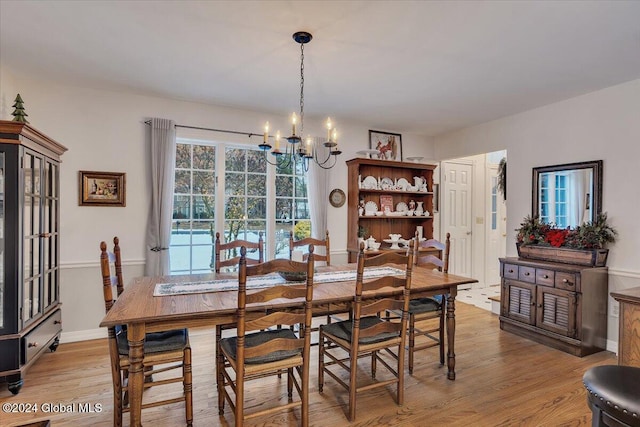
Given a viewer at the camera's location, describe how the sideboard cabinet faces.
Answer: facing the viewer and to the left of the viewer

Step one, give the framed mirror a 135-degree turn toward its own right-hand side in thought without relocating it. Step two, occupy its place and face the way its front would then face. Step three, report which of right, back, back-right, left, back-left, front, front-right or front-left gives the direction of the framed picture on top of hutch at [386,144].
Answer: left

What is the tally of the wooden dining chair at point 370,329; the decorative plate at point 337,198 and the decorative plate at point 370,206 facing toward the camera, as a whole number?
2

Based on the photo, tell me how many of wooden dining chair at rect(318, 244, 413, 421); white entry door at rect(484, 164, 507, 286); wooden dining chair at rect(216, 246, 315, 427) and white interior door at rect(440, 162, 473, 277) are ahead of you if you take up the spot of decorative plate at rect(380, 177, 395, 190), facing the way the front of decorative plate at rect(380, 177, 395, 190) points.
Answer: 2

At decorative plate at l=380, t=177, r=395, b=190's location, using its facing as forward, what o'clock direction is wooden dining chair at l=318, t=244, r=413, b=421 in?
The wooden dining chair is roughly at 12 o'clock from the decorative plate.

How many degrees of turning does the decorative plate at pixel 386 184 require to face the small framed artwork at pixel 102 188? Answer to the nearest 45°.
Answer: approximately 45° to its right

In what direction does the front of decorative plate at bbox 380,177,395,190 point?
toward the camera

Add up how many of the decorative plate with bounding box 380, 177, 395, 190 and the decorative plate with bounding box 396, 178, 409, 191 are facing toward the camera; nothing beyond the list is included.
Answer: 2

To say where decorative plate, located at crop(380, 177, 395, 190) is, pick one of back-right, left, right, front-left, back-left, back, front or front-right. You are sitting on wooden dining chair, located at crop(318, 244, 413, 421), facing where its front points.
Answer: front-right

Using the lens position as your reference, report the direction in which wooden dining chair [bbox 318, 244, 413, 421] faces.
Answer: facing away from the viewer and to the left of the viewer

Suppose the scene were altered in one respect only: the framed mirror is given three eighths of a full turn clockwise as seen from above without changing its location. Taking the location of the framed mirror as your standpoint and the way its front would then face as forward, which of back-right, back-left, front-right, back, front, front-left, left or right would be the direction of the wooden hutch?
left

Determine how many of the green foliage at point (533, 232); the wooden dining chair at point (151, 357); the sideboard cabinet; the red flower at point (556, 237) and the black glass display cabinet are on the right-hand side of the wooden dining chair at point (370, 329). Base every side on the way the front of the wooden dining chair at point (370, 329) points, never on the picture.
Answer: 3

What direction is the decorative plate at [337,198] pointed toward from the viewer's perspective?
toward the camera

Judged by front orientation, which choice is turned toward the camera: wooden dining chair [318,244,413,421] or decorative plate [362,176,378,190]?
the decorative plate

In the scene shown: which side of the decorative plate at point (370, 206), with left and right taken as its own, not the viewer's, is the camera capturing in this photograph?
front

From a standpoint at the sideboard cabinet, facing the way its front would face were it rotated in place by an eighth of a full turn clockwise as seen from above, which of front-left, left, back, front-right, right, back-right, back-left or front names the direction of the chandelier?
front-left

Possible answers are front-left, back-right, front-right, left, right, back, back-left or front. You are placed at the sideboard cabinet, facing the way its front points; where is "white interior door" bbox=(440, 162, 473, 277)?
right

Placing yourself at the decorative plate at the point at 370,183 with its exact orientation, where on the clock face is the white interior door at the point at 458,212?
The white interior door is roughly at 8 o'clock from the decorative plate.

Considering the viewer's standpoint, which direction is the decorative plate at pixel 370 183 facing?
facing the viewer
